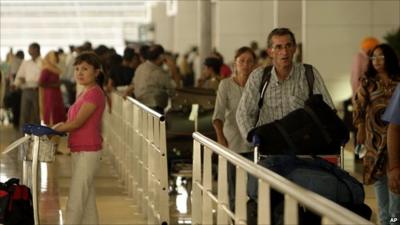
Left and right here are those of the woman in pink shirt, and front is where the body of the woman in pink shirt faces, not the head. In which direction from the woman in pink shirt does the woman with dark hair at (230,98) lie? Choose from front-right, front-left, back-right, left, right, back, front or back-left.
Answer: back

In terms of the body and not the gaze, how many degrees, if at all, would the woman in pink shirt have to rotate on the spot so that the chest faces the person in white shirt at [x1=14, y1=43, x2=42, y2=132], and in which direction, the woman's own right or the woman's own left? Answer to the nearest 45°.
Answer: approximately 90° to the woman's own right

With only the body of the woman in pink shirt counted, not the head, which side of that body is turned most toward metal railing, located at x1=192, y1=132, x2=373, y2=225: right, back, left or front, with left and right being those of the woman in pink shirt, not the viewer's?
left

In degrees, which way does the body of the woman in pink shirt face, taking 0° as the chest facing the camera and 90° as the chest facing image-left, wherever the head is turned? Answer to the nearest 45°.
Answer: approximately 90°

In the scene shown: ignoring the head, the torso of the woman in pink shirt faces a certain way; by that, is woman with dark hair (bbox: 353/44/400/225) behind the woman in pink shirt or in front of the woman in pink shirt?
behind
